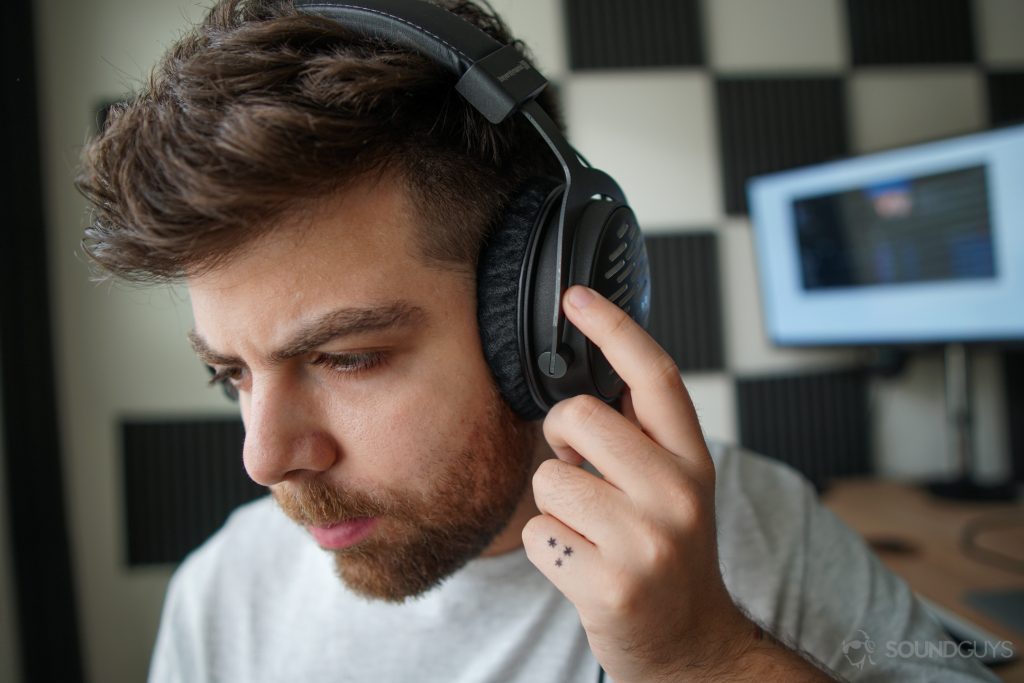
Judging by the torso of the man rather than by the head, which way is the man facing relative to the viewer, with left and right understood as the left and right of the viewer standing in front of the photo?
facing the viewer and to the left of the viewer

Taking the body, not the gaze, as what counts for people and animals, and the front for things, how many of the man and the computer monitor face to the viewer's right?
0

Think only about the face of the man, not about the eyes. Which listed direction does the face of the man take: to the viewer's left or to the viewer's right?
to the viewer's left

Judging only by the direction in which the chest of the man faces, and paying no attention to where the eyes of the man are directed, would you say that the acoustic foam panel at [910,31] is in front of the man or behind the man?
behind

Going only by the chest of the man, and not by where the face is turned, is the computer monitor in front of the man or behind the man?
behind

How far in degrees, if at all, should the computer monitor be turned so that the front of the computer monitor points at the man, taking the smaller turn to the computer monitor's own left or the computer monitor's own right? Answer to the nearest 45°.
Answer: approximately 45° to the computer monitor's own left
